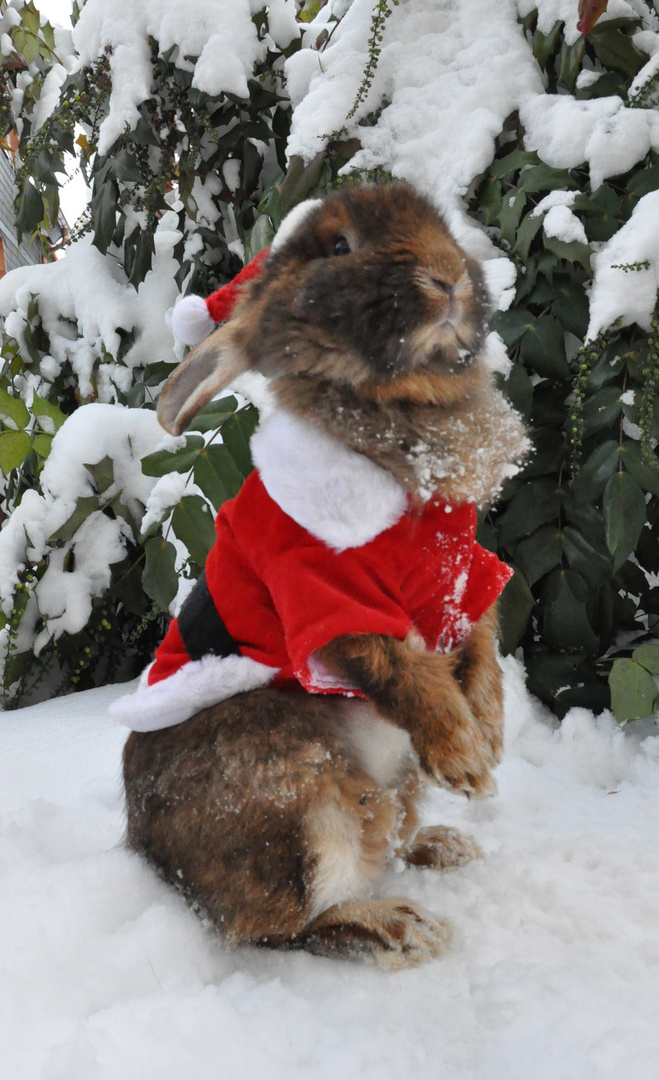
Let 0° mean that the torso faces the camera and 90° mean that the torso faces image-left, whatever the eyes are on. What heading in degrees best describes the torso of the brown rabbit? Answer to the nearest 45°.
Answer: approximately 315°
